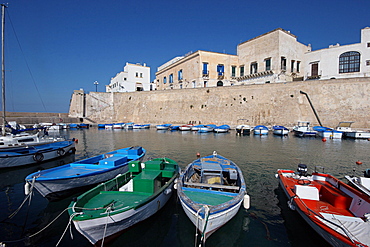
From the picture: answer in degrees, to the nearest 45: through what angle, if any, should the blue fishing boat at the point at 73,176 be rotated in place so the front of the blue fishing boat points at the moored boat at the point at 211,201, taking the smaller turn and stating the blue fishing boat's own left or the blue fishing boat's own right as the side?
approximately 90° to the blue fishing boat's own left

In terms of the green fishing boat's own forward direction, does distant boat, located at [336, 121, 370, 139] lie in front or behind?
behind

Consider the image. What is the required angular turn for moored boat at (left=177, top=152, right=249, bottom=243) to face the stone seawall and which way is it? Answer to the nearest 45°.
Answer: approximately 135° to its right

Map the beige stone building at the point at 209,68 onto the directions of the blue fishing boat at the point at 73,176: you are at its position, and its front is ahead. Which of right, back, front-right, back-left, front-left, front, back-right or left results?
back

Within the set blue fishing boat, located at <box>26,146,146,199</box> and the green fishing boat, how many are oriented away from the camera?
0

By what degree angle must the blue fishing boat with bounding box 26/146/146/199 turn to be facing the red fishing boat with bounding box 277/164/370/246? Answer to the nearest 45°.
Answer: approximately 90° to its left

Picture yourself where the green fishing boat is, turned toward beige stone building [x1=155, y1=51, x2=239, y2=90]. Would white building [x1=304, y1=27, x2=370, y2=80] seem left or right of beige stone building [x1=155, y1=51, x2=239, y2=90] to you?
right

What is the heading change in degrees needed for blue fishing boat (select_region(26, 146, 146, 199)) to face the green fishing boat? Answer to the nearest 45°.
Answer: approximately 45° to its left

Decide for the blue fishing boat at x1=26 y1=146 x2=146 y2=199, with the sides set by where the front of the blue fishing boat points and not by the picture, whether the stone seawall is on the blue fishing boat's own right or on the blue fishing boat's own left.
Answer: on the blue fishing boat's own right
